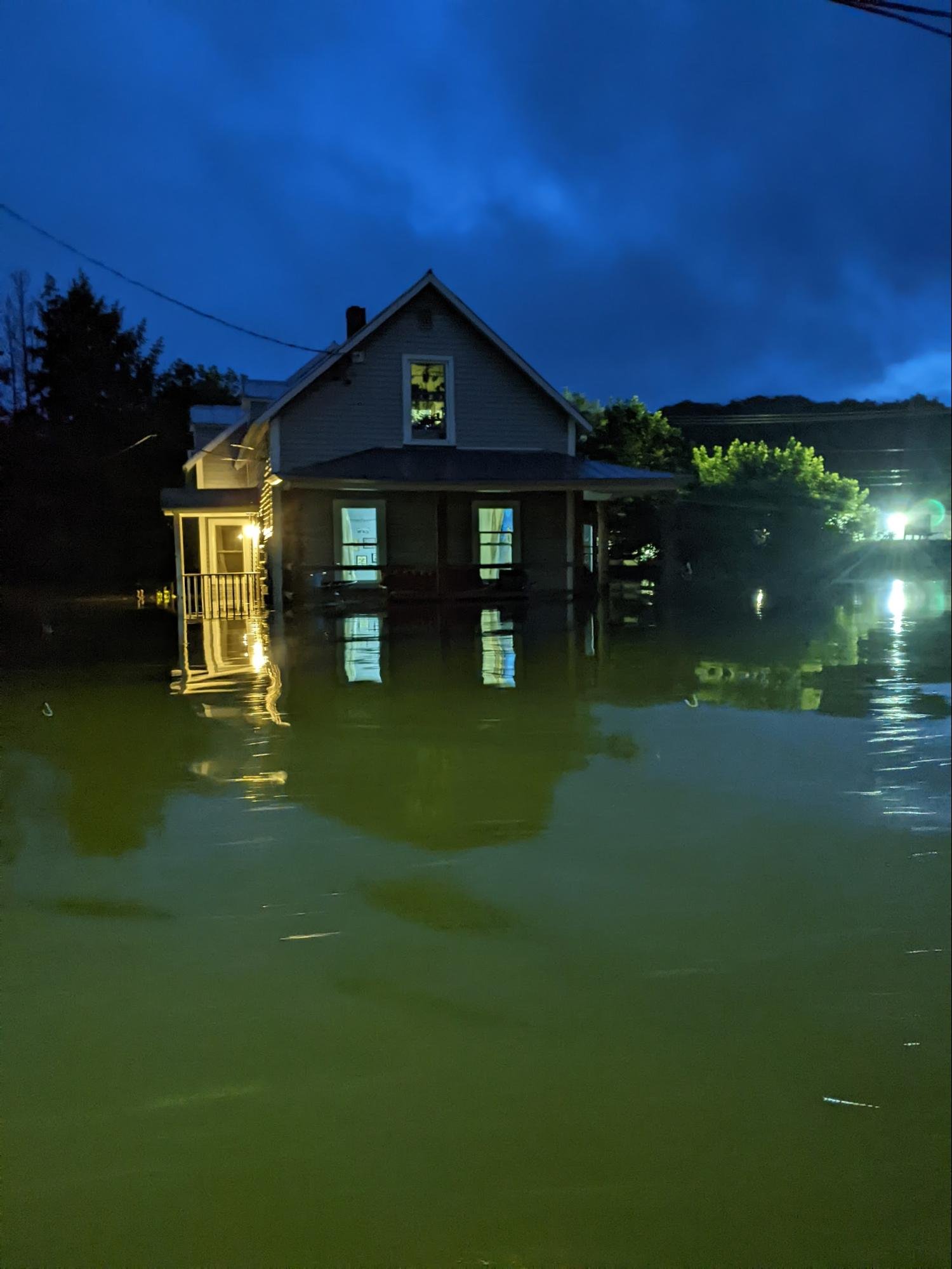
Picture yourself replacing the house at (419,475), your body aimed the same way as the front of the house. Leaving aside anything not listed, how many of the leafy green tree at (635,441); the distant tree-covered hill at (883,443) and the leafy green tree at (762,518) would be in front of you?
0

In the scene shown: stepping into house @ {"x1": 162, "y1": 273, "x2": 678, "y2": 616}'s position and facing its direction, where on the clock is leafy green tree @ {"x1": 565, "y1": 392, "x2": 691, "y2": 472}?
The leafy green tree is roughly at 7 o'clock from the house.

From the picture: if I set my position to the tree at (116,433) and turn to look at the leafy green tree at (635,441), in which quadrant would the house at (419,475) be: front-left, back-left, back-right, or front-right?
front-right

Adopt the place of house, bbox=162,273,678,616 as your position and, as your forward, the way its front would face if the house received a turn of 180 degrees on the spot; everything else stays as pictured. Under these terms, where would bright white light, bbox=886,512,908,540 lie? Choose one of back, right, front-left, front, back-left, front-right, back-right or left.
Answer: front-right

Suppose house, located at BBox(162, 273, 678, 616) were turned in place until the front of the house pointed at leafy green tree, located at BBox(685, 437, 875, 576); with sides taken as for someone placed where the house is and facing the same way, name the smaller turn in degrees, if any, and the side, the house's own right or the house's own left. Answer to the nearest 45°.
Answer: approximately 135° to the house's own left

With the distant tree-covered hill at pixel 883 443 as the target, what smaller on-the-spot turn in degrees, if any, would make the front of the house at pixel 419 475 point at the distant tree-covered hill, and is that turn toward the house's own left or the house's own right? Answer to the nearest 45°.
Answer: approximately 135° to the house's own left

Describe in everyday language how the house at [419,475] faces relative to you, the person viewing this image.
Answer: facing the viewer

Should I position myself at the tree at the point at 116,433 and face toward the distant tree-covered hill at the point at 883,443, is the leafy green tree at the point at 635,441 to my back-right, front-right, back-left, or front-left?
front-right

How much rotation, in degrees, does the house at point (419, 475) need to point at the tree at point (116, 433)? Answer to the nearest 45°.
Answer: approximately 135° to its right
